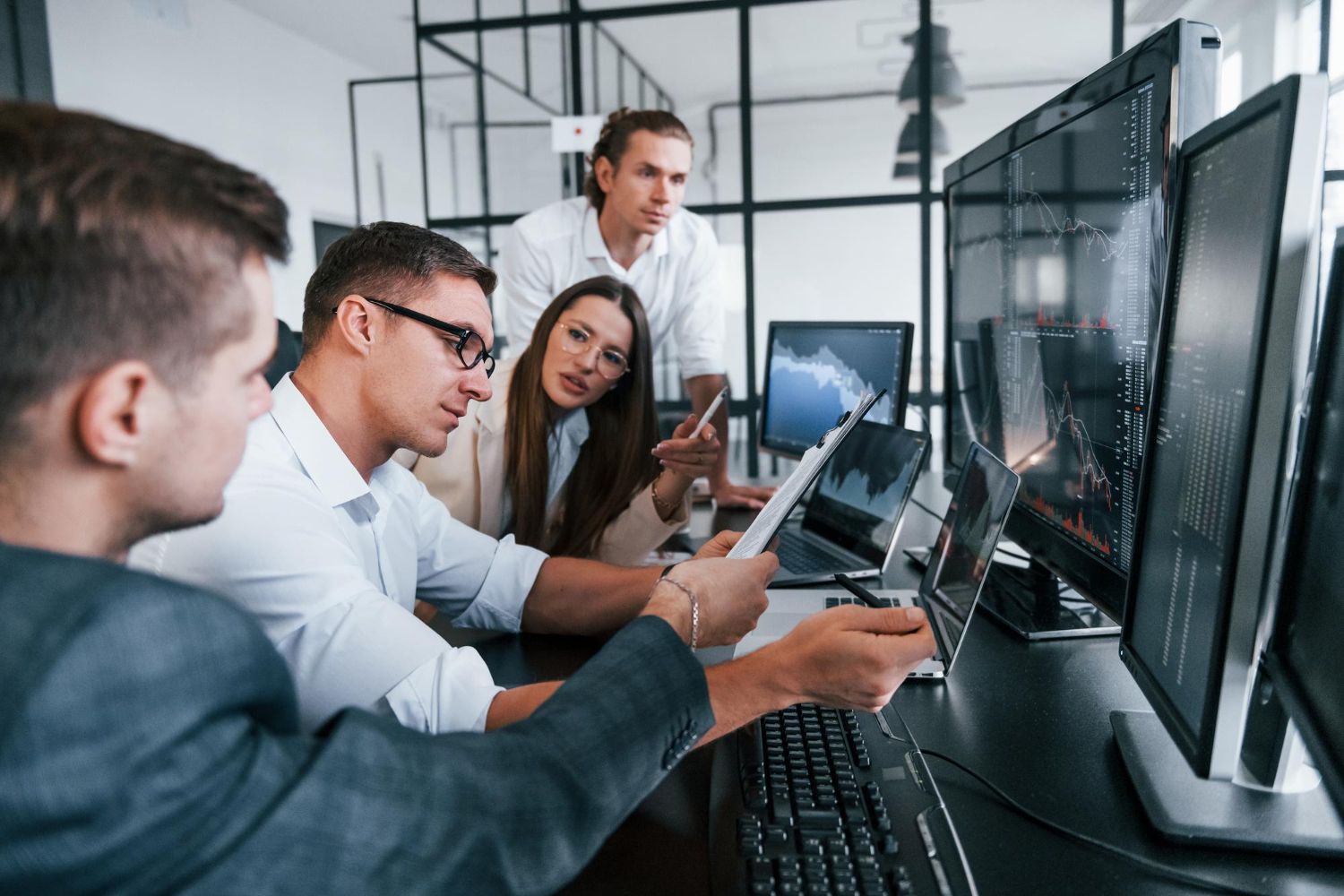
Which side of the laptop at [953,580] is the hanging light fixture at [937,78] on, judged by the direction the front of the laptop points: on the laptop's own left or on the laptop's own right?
on the laptop's own right

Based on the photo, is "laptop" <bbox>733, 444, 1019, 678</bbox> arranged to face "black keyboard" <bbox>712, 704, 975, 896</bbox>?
no

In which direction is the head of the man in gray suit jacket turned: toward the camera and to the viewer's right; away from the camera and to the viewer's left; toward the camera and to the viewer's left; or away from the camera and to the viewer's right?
away from the camera and to the viewer's right

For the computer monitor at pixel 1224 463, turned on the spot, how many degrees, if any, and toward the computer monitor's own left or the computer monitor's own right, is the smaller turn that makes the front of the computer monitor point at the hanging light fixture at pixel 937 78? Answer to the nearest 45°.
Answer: approximately 90° to the computer monitor's own right

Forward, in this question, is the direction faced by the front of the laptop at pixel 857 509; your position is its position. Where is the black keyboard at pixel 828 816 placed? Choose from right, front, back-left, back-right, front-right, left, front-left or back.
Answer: front-left

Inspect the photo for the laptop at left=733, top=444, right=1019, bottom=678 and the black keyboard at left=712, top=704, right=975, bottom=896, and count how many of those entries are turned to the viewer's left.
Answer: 2

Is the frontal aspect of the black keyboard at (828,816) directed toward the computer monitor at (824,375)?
no

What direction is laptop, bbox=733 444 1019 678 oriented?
to the viewer's left

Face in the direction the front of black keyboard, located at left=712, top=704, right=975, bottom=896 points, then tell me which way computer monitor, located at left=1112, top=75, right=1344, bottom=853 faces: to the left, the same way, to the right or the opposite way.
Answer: the same way

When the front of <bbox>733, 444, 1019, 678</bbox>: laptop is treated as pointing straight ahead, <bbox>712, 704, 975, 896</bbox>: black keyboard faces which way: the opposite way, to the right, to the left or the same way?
the same way

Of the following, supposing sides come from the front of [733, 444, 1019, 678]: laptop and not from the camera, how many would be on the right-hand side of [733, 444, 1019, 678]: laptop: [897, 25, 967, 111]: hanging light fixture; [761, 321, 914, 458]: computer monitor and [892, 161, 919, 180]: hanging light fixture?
3

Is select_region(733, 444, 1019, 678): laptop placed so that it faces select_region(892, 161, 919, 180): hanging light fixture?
no

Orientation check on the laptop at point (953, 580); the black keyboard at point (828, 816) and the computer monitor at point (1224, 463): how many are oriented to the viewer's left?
3

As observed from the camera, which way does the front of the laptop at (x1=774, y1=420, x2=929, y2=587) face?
facing the viewer and to the left of the viewer

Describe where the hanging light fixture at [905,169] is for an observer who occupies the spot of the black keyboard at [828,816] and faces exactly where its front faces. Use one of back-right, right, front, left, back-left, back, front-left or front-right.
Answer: right

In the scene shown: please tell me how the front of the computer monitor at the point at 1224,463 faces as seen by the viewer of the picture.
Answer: facing to the left of the viewer

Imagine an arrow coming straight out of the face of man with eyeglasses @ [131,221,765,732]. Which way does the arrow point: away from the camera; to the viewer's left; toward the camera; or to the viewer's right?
to the viewer's right

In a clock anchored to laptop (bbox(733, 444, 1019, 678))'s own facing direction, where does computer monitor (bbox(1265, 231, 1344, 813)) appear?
The computer monitor is roughly at 8 o'clock from the laptop.

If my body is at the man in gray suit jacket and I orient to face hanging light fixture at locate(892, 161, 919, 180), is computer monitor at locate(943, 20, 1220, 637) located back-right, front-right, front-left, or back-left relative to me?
front-right

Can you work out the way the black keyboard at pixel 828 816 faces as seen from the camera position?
facing to the left of the viewer
